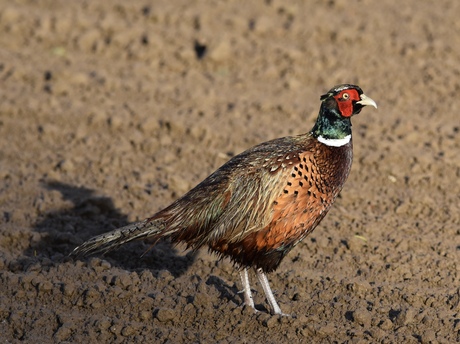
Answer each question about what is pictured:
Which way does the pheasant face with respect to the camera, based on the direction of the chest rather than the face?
to the viewer's right

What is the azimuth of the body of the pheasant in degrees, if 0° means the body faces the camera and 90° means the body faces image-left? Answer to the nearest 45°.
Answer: approximately 270°
